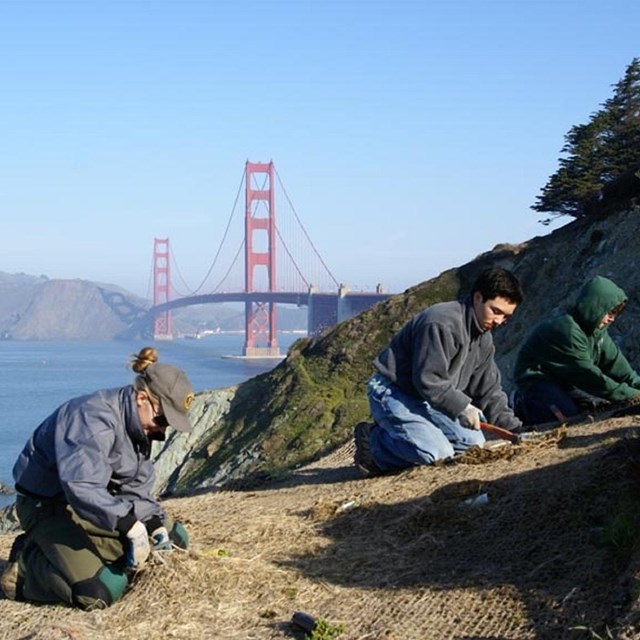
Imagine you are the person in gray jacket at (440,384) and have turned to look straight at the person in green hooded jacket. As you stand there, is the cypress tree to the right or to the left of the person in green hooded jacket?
left

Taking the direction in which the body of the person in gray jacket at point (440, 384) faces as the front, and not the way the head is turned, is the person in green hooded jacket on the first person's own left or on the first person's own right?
on the first person's own left

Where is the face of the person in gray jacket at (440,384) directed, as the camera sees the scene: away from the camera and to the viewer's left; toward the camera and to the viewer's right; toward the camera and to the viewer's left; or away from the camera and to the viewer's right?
toward the camera and to the viewer's right

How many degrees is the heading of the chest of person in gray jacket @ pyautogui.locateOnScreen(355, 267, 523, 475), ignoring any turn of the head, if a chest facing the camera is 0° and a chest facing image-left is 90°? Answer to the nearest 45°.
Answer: approximately 315°

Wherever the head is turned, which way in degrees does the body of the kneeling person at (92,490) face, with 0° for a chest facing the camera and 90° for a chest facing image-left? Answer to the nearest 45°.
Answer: approximately 270°

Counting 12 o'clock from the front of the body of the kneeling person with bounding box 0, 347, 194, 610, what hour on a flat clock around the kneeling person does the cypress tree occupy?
The cypress tree is roughly at 10 o'clock from the kneeling person.

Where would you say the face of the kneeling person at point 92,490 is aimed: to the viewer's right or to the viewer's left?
to the viewer's right
